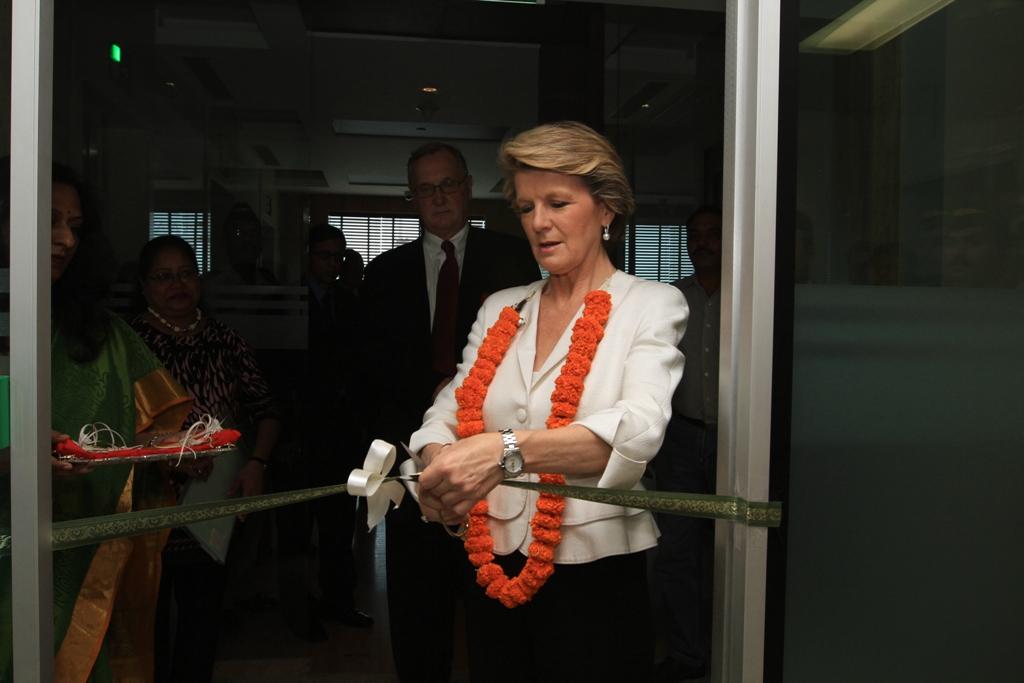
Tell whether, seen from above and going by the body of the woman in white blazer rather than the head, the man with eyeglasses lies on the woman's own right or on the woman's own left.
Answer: on the woman's own right

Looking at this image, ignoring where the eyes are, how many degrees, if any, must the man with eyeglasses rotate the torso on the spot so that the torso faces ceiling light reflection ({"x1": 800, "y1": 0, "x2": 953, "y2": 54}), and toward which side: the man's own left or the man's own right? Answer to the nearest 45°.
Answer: approximately 45° to the man's own left

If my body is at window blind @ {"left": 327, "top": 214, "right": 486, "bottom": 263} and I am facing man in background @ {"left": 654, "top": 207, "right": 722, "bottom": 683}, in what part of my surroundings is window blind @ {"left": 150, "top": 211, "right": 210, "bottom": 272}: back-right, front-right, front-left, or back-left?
back-right

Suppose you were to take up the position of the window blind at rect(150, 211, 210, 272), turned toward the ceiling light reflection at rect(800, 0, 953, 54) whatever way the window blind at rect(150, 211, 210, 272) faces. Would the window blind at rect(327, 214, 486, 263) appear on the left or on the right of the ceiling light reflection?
left

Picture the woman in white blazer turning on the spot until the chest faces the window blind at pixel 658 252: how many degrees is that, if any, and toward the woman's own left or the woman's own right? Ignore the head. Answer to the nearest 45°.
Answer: approximately 135° to the woman's own right

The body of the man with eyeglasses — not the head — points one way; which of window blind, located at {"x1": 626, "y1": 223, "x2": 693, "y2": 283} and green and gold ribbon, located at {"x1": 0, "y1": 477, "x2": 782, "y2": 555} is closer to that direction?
the green and gold ribbon

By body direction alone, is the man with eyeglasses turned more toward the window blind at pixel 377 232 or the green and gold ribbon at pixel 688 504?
the green and gold ribbon

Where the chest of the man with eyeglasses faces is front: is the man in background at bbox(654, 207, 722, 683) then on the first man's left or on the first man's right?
on the first man's left

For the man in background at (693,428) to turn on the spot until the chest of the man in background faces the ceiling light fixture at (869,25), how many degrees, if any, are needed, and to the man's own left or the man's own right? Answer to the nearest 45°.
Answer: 0° — they already face it

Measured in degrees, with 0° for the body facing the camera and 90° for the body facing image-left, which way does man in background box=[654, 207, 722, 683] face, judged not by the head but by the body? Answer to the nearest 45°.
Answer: approximately 0°

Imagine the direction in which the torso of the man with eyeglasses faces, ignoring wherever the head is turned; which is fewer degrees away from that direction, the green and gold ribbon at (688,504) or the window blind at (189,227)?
the green and gold ribbon
